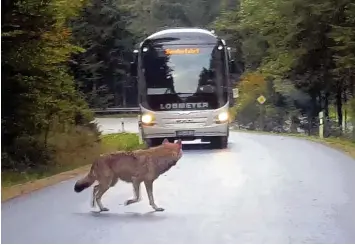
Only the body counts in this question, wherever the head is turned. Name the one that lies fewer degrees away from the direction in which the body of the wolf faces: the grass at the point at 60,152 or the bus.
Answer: the bus

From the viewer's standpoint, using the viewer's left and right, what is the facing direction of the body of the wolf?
facing to the right of the viewer

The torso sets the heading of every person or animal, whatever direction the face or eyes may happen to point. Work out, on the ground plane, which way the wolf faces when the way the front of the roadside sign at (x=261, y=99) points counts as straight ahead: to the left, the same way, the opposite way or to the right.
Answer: to the left

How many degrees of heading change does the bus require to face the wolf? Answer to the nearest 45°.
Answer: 0° — it already faces it

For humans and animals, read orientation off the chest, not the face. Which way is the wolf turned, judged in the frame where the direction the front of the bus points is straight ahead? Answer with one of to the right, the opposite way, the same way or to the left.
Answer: to the left

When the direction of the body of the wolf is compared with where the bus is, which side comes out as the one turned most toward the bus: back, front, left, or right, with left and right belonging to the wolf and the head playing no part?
left

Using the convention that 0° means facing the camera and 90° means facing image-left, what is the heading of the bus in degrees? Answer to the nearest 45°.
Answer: approximately 0°
